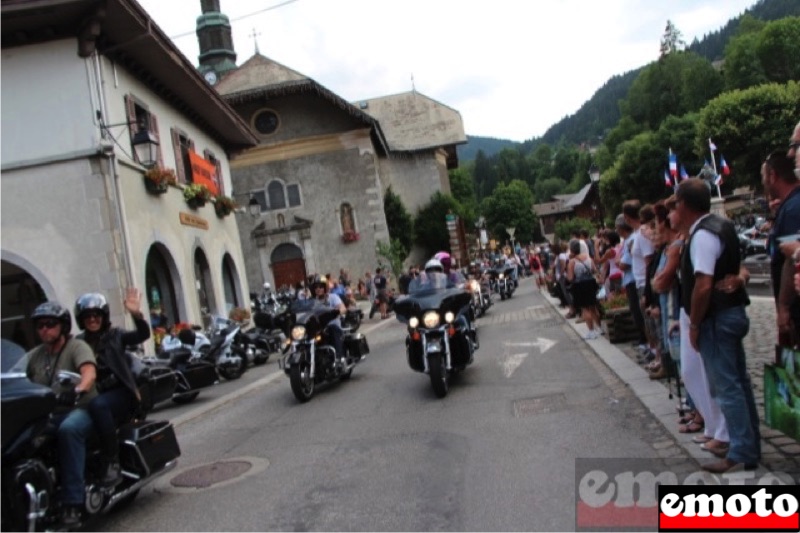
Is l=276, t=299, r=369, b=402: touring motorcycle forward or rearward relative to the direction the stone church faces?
forward

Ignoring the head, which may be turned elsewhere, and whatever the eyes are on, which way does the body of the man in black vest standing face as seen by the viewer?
to the viewer's left

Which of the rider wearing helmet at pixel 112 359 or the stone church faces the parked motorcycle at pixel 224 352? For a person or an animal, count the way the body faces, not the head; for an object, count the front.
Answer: the stone church

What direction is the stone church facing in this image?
toward the camera

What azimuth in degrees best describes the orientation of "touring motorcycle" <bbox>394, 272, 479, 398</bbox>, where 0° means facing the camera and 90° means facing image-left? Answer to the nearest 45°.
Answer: approximately 0°

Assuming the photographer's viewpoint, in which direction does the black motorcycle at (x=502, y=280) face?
facing the viewer

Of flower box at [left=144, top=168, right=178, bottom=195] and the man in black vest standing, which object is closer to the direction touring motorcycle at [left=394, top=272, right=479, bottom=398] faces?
the man in black vest standing

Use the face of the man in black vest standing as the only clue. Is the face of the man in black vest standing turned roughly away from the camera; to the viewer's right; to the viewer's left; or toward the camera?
to the viewer's left

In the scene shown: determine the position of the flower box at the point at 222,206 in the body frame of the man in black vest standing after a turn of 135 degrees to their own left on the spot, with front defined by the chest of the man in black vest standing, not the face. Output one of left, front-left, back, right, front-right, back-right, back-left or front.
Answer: back

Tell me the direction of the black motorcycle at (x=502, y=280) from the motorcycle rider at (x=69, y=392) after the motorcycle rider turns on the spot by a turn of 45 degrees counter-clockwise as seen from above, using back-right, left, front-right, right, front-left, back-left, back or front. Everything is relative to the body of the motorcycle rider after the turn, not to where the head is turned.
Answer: back-left

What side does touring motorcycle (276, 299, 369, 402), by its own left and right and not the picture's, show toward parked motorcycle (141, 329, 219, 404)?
right
